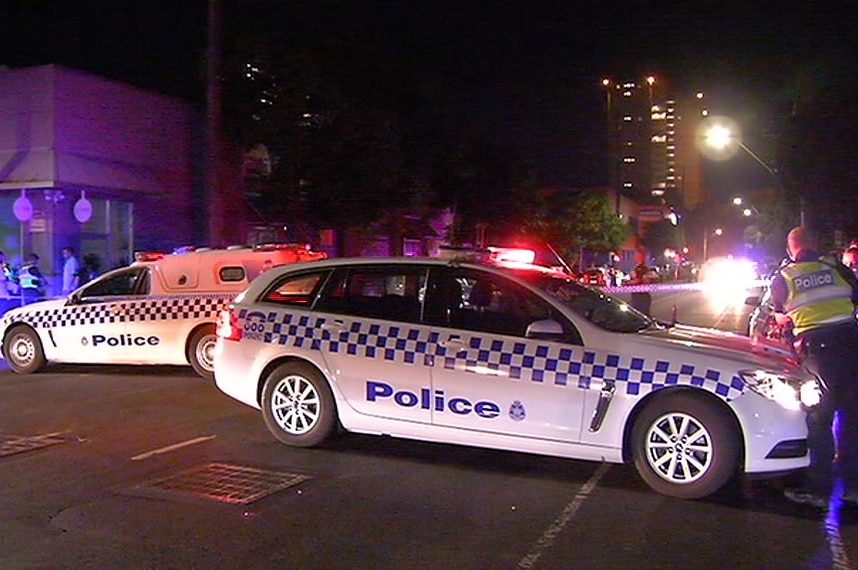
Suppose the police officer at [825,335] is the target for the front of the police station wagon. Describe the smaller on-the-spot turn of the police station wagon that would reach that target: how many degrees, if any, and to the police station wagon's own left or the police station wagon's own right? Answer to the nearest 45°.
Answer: approximately 45° to the police station wagon's own left

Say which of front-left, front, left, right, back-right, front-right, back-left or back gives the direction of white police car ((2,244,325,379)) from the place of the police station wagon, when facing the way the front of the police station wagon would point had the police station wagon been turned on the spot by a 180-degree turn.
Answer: front

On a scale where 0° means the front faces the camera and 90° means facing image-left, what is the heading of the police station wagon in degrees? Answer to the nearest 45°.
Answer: approximately 315°

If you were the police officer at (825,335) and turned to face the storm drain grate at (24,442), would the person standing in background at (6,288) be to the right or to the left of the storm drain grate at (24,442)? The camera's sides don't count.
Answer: right

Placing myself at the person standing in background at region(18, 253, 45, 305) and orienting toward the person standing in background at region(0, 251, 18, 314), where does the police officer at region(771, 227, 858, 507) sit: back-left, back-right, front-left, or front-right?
back-left

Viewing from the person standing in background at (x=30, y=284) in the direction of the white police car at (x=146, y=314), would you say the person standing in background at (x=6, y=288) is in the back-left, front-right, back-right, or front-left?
back-right

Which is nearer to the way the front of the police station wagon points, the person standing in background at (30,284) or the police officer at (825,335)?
the police officer

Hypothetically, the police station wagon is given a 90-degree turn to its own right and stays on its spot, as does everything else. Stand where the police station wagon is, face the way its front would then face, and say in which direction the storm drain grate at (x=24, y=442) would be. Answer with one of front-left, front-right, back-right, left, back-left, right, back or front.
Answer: front-right

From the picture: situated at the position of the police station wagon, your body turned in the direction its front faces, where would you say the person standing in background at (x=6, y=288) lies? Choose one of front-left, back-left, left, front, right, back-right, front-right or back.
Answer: back

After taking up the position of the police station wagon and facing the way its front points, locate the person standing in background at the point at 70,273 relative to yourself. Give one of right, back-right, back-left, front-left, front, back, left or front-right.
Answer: back

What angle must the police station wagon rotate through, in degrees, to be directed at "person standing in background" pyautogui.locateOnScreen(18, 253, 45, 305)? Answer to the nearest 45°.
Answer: approximately 180°
